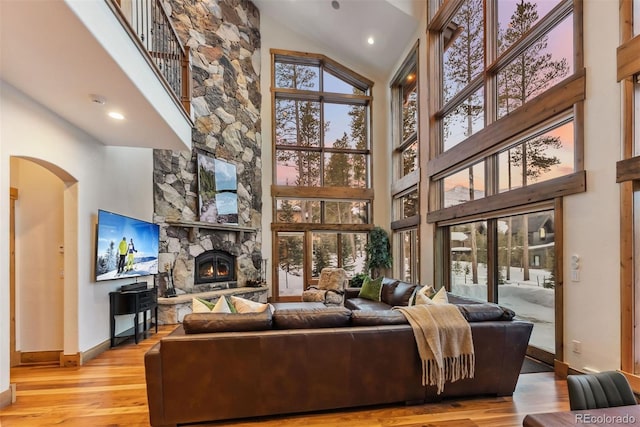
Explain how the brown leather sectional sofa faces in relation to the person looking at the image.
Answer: facing away from the viewer

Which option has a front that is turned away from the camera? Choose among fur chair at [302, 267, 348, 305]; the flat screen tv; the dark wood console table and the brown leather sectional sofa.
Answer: the brown leather sectional sofa

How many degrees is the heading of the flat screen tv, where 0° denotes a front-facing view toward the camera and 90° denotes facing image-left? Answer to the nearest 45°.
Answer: approximately 315°
